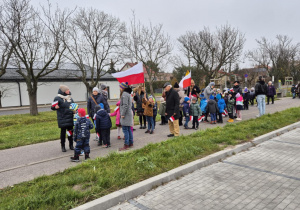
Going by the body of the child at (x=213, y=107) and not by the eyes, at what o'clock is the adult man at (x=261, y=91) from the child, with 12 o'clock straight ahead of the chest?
The adult man is roughly at 2 o'clock from the child.

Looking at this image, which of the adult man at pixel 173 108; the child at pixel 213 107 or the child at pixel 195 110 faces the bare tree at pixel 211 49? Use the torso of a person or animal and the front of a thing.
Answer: the child at pixel 213 107

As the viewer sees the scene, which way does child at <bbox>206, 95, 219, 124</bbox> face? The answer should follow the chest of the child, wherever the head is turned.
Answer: away from the camera

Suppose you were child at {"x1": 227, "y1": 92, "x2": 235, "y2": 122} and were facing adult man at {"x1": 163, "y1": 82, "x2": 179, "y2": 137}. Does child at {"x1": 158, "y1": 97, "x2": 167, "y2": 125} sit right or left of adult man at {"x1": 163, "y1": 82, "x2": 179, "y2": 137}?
right
